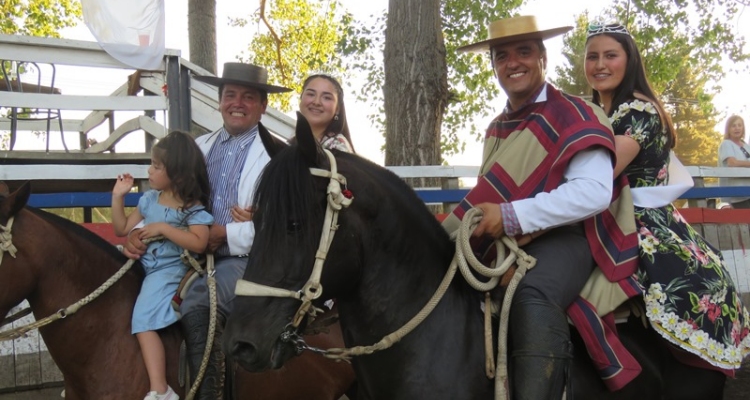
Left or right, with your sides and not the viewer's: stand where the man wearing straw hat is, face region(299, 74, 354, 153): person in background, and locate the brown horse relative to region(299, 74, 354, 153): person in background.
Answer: left

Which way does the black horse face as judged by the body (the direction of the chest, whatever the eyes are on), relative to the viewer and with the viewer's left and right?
facing the viewer and to the left of the viewer

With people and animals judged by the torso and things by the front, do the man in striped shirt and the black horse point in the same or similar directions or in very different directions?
same or similar directions

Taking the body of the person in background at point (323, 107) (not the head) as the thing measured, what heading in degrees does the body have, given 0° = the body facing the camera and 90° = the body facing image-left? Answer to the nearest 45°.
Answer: approximately 45°

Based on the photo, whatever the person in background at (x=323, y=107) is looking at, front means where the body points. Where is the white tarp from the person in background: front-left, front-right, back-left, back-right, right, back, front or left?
right

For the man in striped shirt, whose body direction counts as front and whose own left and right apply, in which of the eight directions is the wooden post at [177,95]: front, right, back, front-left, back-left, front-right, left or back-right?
back-right

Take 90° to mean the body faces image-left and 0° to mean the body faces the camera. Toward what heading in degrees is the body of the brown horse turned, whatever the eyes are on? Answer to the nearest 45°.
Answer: approximately 90°

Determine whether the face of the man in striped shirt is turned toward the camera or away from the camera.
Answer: toward the camera

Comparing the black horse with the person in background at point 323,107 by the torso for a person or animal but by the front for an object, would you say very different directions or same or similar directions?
same or similar directions

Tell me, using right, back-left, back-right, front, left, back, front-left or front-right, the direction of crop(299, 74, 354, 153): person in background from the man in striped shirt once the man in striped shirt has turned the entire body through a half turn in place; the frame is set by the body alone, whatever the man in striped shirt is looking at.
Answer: front

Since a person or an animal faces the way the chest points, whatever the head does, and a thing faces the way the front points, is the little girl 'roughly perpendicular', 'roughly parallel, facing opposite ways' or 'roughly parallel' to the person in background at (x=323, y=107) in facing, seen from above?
roughly parallel

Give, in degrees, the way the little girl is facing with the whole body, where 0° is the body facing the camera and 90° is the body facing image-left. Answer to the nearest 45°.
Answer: approximately 45°

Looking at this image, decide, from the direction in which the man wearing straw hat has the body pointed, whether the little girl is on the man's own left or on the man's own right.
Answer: on the man's own right
